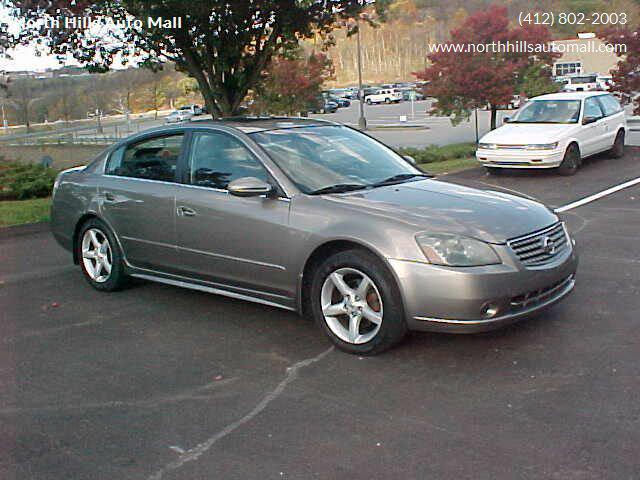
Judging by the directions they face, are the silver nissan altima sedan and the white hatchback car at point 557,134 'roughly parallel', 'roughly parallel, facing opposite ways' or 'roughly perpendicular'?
roughly perpendicular

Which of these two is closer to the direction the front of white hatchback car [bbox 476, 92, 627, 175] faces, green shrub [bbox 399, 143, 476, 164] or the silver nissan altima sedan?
the silver nissan altima sedan

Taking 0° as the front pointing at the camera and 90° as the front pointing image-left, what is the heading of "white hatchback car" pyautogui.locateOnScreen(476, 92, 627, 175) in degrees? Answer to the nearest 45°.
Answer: approximately 45°

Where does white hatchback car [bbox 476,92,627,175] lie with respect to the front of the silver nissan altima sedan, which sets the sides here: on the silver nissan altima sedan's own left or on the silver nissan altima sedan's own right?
on the silver nissan altima sedan's own left

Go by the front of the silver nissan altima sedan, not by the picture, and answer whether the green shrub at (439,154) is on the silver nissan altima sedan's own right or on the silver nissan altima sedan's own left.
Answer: on the silver nissan altima sedan's own left

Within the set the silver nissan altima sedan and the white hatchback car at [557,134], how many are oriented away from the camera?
0

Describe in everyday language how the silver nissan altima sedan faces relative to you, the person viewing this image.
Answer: facing the viewer and to the right of the viewer

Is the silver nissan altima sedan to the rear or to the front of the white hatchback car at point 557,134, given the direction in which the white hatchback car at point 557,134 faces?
to the front

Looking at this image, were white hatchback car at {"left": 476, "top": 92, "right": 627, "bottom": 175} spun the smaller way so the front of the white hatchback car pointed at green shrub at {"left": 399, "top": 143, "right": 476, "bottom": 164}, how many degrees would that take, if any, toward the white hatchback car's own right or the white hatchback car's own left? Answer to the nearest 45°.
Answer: approximately 90° to the white hatchback car's own right

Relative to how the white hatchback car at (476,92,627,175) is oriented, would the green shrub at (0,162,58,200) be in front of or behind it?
in front
